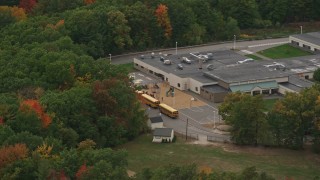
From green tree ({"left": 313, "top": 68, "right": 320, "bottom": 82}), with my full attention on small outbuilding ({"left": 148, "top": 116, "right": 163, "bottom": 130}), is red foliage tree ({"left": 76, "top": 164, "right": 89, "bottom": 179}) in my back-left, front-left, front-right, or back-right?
front-left

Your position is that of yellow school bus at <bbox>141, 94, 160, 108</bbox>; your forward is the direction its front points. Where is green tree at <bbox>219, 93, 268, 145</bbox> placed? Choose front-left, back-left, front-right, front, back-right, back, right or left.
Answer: front

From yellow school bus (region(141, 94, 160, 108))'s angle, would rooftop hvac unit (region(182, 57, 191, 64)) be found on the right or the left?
on its left

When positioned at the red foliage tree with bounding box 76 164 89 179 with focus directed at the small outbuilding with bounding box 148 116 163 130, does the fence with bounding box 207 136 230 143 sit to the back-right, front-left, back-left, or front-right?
front-right

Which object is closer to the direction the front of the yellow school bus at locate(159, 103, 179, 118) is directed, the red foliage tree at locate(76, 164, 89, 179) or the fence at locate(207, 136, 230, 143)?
the fence

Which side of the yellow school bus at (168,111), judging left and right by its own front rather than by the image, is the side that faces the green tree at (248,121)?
front

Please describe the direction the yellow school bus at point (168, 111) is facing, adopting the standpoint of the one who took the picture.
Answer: facing the viewer and to the right of the viewer

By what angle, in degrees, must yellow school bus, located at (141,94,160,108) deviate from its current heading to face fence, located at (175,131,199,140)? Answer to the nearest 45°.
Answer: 0° — it already faces it

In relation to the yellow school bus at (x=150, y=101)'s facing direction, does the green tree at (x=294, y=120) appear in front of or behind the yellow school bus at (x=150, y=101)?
in front

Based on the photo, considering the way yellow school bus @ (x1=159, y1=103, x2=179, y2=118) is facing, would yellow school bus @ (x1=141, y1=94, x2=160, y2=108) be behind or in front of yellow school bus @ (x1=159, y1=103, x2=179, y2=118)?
behind

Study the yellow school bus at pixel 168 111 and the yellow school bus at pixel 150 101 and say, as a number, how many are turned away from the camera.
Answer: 0
